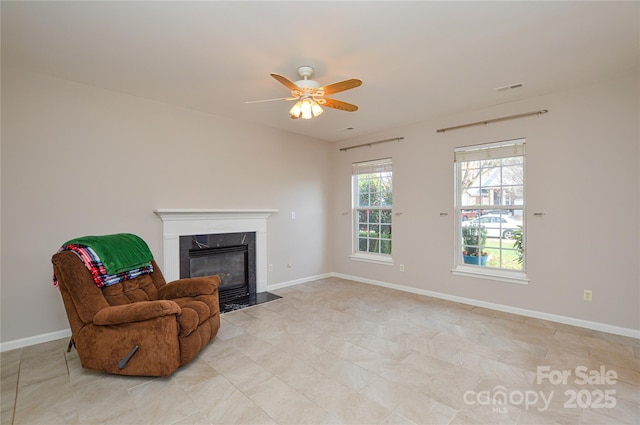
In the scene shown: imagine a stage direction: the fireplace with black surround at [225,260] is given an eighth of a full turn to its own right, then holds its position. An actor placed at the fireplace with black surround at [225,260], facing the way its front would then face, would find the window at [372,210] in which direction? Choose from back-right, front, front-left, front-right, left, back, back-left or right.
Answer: left

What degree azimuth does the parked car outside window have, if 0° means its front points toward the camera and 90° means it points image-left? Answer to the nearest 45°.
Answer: approximately 90°

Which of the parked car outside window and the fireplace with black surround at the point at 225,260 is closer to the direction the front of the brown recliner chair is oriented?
the parked car outside window

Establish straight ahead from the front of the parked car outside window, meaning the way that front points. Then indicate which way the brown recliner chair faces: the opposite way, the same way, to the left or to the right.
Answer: the opposite way

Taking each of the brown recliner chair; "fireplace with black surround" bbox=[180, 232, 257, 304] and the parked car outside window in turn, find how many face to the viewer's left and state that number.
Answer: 1

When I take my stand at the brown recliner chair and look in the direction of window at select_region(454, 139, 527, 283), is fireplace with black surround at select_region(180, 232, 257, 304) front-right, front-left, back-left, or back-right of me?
front-left

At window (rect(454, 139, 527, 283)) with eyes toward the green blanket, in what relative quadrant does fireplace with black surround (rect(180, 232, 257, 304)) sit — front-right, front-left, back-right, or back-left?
front-right

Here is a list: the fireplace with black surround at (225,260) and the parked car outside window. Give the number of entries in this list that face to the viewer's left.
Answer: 1

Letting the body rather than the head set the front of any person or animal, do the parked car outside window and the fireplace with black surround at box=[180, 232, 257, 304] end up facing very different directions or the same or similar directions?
very different directions

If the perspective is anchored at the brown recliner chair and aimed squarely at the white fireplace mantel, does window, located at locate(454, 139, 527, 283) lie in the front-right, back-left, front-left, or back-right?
front-right

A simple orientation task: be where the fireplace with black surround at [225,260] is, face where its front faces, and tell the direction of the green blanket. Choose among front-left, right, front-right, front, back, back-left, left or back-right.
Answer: right

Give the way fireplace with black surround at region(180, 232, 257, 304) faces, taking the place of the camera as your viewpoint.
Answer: facing the viewer and to the right of the viewer
